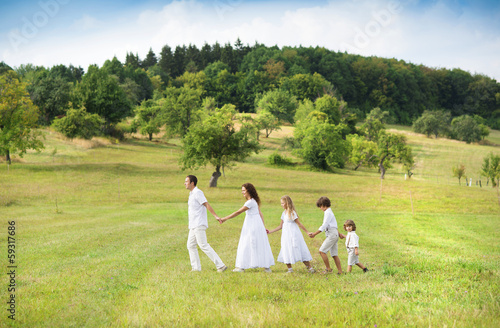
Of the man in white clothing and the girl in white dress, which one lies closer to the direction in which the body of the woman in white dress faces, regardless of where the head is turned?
the man in white clothing

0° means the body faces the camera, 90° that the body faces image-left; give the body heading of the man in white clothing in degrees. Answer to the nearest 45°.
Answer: approximately 90°

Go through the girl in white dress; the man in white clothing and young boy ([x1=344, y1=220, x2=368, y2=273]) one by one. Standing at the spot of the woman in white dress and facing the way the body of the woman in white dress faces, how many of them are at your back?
2

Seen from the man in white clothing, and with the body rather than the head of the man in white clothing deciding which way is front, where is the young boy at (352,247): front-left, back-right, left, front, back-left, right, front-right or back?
back

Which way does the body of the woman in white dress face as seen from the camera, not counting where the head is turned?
to the viewer's left

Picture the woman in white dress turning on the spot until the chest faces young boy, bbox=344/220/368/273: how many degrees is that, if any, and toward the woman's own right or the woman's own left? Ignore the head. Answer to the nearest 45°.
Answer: approximately 180°

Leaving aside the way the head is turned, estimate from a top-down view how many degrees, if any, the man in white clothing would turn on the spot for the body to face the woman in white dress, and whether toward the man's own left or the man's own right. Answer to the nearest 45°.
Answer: approximately 180°

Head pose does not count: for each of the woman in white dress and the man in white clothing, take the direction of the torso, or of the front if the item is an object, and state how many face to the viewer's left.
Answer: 2

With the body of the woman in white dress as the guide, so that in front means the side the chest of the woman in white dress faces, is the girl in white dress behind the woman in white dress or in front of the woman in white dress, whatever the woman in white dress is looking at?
behind

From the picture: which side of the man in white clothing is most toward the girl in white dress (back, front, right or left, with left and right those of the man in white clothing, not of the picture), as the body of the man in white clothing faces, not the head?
back

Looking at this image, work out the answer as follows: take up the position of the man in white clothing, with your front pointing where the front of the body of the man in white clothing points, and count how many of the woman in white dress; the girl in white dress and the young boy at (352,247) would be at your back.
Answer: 3
